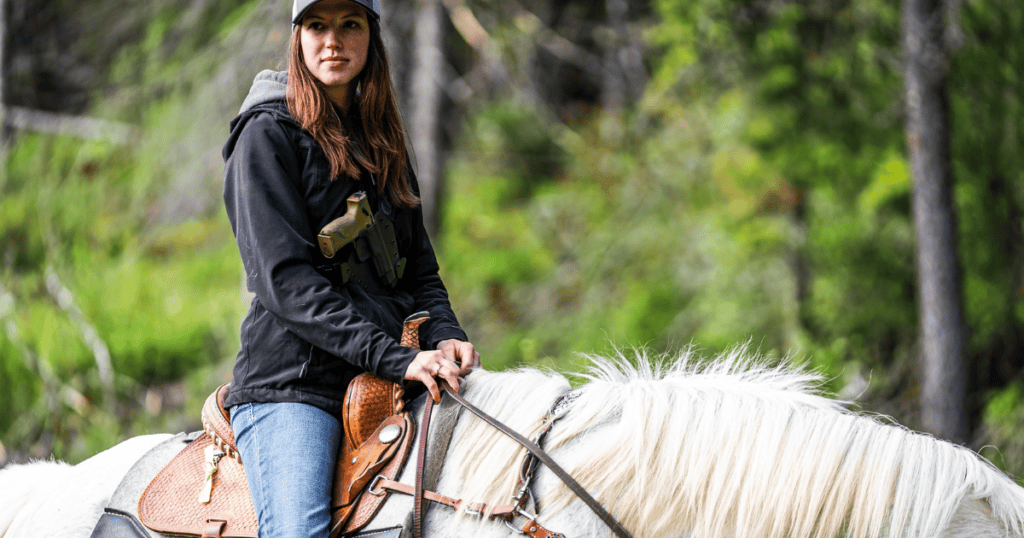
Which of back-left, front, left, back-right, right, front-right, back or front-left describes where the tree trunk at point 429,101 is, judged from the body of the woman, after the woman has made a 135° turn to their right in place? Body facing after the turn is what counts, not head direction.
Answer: right

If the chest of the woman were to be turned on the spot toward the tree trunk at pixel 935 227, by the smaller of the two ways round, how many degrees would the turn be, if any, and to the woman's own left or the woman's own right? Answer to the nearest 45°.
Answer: approximately 90° to the woman's own left

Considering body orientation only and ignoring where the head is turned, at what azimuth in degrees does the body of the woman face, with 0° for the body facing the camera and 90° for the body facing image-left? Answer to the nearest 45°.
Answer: approximately 315°
